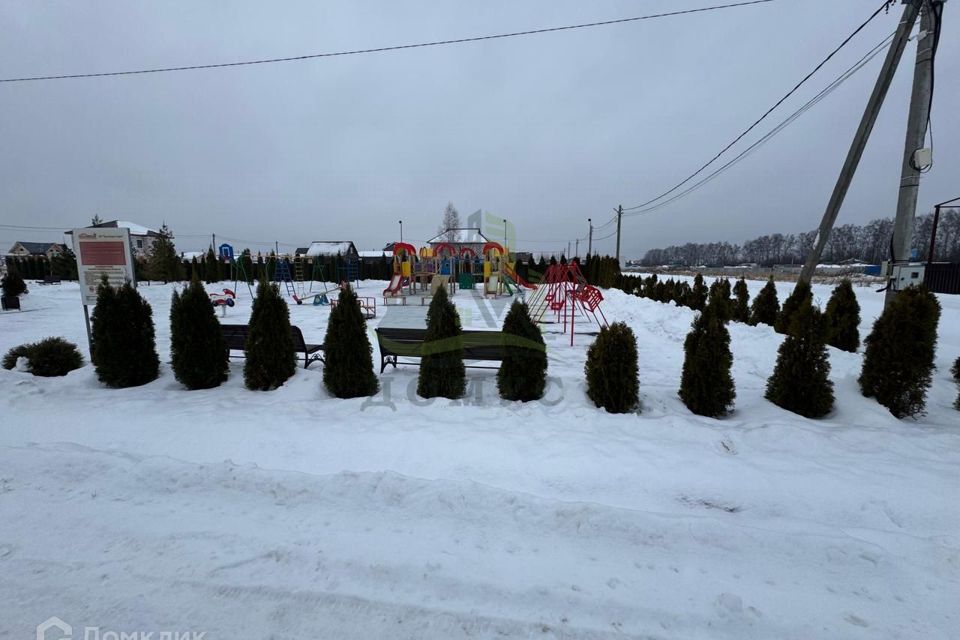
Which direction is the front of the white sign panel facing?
toward the camera

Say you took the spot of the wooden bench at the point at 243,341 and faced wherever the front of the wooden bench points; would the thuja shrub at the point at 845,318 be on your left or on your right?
on your right

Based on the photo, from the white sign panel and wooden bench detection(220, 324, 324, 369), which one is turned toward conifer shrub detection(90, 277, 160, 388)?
the white sign panel

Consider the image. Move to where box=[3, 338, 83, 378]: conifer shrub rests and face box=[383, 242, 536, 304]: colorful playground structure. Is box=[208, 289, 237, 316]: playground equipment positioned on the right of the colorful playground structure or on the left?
left

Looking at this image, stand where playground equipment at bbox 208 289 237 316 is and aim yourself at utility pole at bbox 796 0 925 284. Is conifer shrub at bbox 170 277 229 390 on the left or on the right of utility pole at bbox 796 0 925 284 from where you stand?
right

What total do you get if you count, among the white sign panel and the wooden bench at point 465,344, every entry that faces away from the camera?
1

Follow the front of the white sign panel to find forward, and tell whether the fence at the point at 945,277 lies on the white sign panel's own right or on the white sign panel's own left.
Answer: on the white sign panel's own left

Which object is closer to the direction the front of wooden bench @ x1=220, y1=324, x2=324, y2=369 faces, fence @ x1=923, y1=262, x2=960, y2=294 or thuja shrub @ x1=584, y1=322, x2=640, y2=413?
the fence

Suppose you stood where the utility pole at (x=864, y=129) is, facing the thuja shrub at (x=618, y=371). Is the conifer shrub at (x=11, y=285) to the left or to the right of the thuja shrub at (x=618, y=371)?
right

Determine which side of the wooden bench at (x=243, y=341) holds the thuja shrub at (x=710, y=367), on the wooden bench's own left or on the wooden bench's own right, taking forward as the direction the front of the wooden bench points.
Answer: on the wooden bench's own right

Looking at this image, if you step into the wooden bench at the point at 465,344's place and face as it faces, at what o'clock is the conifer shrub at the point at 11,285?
The conifer shrub is roughly at 10 o'clock from the wooden bench.

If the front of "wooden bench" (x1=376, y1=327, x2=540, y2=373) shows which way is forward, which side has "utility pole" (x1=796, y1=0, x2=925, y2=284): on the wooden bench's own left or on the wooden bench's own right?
on the wooden bench's own right

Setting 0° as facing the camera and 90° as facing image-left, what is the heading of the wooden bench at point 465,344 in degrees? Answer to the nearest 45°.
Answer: approximately 180°

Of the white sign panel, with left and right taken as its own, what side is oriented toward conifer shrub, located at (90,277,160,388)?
front

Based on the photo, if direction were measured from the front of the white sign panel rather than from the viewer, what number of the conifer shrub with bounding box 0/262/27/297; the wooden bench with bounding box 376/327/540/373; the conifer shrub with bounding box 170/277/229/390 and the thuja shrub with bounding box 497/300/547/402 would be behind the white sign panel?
1
